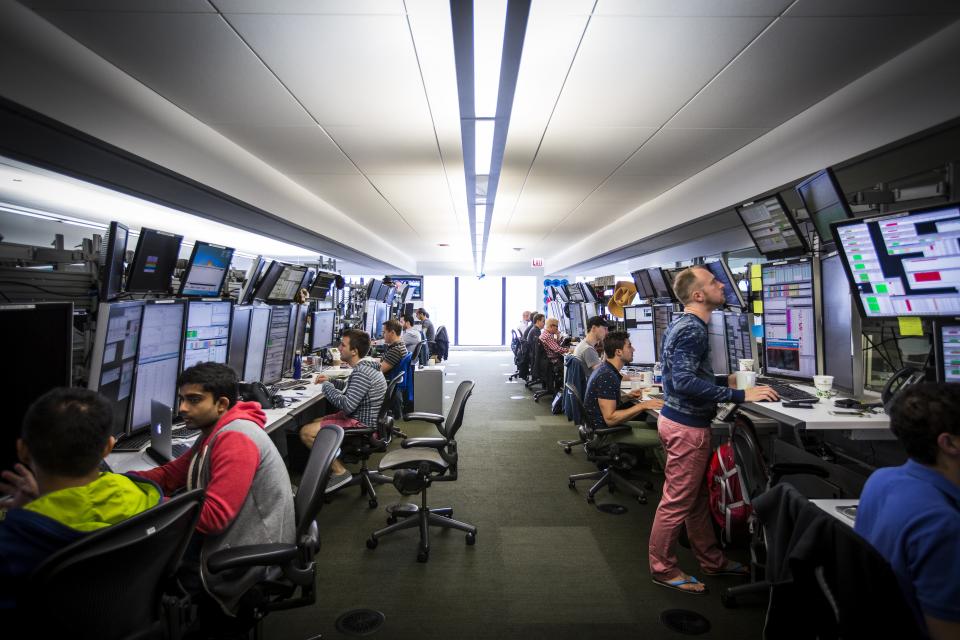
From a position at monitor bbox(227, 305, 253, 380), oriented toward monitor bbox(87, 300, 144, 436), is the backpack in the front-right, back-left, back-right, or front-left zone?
front-left

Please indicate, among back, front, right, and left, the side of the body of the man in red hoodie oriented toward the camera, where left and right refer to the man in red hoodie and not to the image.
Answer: left

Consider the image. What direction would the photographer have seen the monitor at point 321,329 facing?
facing the viewer and to the right of the viewer

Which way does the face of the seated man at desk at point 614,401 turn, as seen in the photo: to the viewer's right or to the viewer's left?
to the viewer's right

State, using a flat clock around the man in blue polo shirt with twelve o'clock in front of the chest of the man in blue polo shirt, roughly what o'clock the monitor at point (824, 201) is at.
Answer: The monitor is roughly at 10 o'clock from the man in blue polo shirt.

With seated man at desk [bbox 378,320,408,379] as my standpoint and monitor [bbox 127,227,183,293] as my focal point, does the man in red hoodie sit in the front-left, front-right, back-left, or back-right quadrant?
front-left

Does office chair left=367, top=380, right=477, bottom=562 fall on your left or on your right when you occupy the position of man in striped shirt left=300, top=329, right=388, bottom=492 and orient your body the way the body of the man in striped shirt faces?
on your left

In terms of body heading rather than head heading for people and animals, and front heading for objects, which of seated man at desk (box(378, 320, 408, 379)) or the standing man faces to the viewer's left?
the seated man at desk

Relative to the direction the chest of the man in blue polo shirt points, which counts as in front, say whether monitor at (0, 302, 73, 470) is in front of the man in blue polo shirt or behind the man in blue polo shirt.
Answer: behind

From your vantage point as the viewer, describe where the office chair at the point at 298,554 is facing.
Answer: facing to the left of the viewer

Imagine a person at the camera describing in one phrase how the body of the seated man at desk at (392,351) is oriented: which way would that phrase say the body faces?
to the viewer's left

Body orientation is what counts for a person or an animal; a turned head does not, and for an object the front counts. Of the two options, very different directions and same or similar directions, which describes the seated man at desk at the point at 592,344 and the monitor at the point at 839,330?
very different directions

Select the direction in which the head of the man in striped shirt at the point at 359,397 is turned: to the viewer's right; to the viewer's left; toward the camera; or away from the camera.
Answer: to the viewer's left

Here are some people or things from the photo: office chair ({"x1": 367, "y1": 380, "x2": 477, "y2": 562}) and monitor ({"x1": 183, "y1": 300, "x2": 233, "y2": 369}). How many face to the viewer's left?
1

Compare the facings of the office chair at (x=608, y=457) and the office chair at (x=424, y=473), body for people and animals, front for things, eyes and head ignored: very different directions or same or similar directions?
very different directions

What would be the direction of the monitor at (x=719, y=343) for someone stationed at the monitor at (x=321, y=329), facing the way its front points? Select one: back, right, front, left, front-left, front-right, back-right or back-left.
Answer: front

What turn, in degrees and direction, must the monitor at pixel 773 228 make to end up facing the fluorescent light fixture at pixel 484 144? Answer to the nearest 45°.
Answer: approximately 45° to its right

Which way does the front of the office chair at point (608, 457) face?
to the viewer's right

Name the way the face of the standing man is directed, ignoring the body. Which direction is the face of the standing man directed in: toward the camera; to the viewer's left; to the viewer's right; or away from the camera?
to the viewer's right

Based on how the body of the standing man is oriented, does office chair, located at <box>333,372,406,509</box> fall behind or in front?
behind
